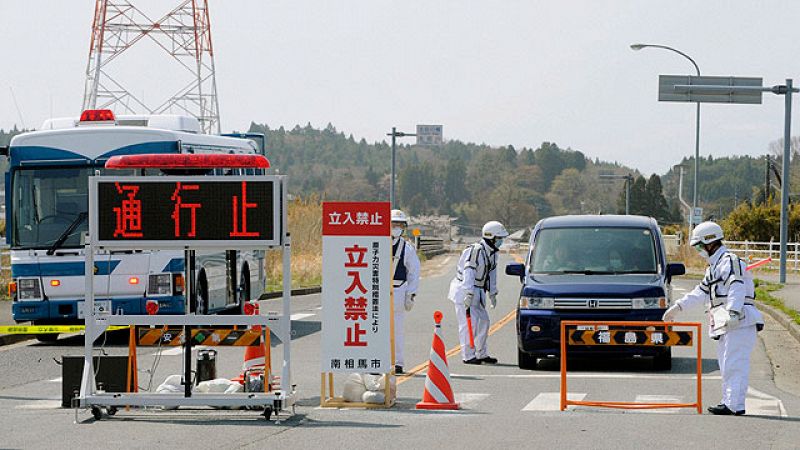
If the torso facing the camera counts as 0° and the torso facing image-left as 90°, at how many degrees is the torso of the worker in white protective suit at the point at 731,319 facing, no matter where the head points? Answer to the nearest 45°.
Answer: approximately 90°

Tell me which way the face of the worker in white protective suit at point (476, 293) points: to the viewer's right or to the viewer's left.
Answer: to the viewer's right

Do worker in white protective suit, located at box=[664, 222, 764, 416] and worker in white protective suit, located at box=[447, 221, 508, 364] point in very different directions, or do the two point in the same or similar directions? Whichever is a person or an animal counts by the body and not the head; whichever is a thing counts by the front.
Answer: very different directions

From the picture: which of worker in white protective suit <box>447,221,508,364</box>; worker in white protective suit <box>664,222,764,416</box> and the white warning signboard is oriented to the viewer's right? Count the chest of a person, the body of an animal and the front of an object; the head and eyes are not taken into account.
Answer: worker in white protective suit <box>447,221,508,364</box>

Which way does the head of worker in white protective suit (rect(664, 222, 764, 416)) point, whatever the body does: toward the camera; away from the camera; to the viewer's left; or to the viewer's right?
to the viewer's left

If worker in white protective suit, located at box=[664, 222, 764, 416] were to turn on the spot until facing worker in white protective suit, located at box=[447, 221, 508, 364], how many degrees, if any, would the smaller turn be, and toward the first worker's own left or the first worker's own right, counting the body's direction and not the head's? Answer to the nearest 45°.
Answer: approximately 45° to the first worker's own right

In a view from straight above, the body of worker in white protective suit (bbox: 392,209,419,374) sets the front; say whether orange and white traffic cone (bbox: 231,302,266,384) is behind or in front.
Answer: in front

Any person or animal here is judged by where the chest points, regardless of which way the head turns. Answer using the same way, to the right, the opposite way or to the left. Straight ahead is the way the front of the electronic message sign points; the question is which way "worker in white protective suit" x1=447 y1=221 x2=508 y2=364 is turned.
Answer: to the left

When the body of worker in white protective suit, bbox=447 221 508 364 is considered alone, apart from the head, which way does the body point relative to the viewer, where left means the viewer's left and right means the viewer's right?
facing to the right of the viewer

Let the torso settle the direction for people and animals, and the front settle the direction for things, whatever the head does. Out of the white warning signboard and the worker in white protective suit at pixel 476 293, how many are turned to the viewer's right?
1

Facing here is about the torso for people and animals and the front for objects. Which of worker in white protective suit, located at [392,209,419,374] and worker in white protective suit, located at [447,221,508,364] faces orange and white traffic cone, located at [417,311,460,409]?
worker in white protective suit, located at [392,209,419,374]

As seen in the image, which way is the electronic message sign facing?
toward the camera

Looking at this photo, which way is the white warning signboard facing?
toward the camera

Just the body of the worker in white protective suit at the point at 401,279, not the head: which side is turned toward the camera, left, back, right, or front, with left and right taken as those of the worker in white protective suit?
front
